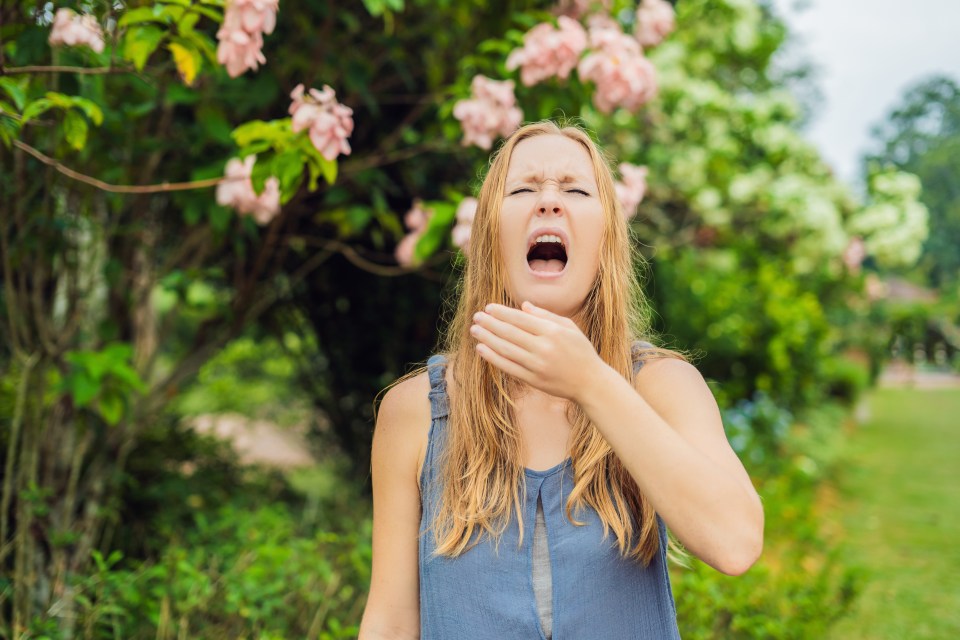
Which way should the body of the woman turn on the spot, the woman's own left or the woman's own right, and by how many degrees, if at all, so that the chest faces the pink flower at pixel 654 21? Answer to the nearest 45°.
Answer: approximately 180°

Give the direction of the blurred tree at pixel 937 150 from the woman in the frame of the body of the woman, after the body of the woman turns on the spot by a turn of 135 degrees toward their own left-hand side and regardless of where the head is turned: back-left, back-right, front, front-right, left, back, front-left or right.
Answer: front

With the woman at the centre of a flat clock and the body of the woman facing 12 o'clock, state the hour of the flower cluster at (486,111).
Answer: The flower cluster is roughly at 6 o'clock from the woman.

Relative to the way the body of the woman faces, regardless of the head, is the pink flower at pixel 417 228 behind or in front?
behind

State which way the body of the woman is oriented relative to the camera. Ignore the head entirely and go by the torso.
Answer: toward the camera

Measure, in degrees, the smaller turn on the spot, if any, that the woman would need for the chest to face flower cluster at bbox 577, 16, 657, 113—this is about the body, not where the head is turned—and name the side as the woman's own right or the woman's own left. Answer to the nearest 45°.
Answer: approximately 180°

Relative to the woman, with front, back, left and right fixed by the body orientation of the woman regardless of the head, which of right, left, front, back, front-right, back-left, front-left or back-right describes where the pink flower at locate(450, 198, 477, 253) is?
back
